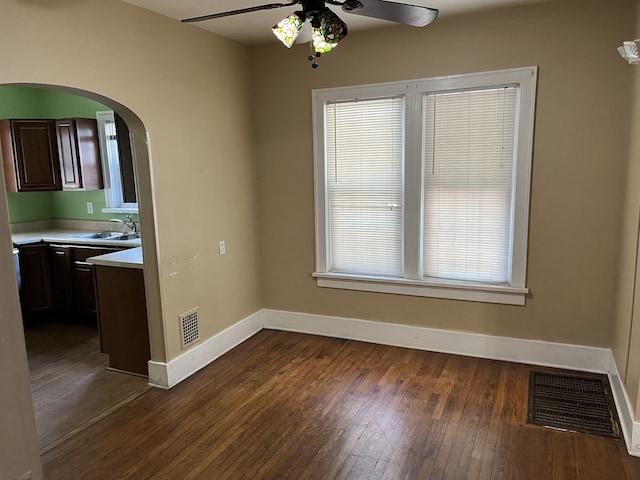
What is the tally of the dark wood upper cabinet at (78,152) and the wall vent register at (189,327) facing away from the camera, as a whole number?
0

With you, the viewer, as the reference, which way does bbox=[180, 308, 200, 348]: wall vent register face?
facing the viewer and to the right of the viewer

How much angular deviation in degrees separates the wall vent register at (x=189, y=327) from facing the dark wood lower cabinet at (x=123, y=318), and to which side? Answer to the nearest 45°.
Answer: approximately 135° to its right

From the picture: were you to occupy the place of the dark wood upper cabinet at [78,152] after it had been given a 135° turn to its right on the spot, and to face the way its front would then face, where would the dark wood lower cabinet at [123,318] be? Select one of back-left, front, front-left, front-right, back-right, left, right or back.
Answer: back

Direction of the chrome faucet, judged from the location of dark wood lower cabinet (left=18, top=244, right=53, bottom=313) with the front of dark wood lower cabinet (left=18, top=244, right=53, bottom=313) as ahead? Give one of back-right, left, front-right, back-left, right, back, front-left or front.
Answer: left

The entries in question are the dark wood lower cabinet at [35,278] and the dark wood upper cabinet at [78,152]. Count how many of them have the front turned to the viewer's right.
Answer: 0

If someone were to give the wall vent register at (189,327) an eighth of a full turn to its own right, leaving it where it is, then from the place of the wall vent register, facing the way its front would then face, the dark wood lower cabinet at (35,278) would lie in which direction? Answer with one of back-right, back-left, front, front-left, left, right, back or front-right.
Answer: back-right

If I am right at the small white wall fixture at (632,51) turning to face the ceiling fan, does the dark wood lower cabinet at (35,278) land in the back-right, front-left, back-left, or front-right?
front-right

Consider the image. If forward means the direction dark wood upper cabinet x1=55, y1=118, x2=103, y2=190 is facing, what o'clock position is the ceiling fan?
The ceiling fan is roughly at 10 o'clock from the dark wood upper cabinet.

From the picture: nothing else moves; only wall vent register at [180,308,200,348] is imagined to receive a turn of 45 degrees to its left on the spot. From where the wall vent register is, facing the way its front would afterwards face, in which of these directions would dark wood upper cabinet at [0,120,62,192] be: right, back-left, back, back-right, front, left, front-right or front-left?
back-left

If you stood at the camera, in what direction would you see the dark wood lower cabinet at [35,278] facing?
facing the viewer

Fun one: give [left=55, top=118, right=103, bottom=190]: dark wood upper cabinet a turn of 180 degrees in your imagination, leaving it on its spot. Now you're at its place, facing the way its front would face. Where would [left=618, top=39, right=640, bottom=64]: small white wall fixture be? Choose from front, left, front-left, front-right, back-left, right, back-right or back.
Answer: right

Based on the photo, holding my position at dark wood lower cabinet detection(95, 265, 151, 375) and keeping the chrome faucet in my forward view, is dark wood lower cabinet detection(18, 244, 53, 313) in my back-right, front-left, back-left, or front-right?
front-left
